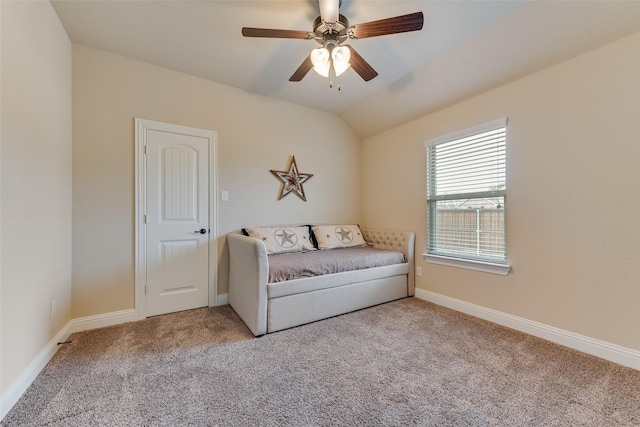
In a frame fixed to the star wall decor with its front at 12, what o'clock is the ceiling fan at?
The ceiling fan is roughly at 1 o'clock from the star wall decor.

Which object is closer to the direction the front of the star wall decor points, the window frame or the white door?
the window frame

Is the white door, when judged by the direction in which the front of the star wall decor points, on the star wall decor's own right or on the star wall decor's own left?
on the star wall decor's own right
